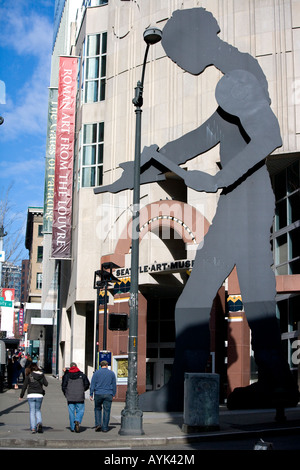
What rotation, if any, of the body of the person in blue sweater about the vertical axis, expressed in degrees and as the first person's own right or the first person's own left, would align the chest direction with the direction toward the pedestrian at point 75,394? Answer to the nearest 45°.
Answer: approximately 90° to the first person's own left

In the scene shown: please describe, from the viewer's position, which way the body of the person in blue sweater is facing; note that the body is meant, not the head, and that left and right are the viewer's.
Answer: facing away from the viewer

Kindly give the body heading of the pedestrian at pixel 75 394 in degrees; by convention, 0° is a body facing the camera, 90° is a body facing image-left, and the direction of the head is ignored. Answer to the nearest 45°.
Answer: approximately 180°

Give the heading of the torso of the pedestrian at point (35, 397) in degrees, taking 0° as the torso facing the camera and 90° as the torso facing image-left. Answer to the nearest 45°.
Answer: approximately 180°

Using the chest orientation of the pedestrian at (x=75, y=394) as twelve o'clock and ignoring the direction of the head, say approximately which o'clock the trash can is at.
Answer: The trash can is roughly at 4 o'clock from the pedestrian.

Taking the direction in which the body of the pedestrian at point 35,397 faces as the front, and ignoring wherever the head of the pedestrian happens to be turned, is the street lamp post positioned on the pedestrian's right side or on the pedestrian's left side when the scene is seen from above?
on the pedestrian's right side

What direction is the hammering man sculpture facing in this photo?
to the viewer's left

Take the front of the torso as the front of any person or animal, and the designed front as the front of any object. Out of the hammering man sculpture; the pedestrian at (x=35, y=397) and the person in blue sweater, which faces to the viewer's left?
the hammering man sculpture
